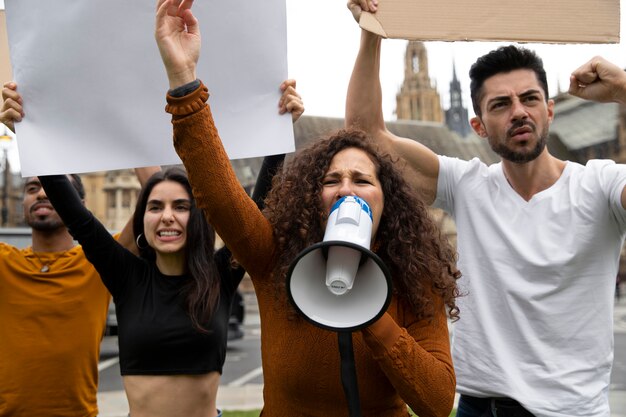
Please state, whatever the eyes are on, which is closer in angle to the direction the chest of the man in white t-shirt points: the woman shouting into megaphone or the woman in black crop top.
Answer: the woman shouting into megaphone

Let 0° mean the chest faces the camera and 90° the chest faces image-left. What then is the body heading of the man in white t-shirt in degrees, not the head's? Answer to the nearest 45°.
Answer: approximately 0°

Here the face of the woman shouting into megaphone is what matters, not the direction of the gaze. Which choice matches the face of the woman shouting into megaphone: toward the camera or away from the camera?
toward the camera

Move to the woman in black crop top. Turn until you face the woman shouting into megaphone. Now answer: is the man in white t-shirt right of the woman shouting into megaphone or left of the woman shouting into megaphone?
left

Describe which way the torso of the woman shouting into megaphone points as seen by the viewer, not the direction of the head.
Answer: toward the camera

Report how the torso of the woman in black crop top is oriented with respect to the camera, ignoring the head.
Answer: toward the camera

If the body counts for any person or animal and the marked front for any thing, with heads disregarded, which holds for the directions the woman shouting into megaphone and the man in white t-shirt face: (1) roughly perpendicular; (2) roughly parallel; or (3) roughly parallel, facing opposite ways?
roughly parallel

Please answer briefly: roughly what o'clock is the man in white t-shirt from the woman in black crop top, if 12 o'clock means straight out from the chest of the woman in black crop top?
The man in white t-shirt is roughly at 10 o'clock from the woman in black crop top.

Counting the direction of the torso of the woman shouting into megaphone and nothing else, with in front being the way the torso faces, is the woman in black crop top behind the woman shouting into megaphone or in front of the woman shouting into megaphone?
behind

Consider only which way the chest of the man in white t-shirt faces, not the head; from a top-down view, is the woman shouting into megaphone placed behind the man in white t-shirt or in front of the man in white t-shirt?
in front

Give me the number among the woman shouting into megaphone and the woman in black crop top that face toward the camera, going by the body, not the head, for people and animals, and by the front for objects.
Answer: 2

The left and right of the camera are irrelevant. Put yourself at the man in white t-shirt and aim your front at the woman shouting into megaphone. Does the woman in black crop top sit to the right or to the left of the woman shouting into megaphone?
right

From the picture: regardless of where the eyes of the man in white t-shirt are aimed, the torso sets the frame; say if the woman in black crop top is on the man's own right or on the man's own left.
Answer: on the man's own right
